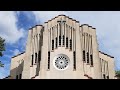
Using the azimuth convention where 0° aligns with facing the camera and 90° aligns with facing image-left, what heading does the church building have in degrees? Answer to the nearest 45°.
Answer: approximately 0°
